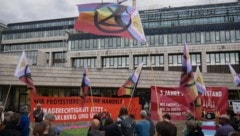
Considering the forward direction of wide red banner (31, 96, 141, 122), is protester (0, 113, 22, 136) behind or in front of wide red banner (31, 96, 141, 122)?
in front

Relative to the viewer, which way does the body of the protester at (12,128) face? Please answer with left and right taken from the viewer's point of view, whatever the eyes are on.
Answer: facing away from the viewer and to the right of the viewer

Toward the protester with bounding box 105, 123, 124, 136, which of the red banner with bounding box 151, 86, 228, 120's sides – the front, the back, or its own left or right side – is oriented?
front

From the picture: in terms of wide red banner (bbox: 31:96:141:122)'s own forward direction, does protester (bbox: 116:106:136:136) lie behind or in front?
in front

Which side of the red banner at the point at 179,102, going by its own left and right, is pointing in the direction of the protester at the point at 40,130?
front

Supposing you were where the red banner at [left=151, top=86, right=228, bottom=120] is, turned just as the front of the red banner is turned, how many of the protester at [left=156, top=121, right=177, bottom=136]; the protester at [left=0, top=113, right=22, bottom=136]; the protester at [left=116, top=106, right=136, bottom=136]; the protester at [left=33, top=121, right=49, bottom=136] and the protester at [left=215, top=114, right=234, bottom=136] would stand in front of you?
5

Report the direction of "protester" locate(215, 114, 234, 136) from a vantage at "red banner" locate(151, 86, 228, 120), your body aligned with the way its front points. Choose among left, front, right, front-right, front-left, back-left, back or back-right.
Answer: front

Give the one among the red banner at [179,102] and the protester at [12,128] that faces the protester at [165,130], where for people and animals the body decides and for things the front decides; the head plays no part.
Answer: the red banner

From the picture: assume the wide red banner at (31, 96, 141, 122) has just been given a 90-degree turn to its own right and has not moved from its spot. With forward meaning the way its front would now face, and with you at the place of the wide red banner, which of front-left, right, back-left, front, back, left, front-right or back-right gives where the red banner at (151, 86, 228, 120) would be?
back

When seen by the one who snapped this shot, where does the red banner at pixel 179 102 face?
facing the viewer
